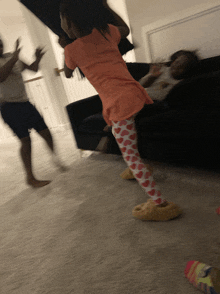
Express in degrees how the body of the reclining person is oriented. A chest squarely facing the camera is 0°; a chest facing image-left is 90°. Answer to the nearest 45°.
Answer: approximately 45°

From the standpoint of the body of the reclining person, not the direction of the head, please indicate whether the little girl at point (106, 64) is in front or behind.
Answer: in front

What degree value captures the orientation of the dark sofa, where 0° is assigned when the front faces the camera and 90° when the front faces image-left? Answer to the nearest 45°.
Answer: approximately 45°
